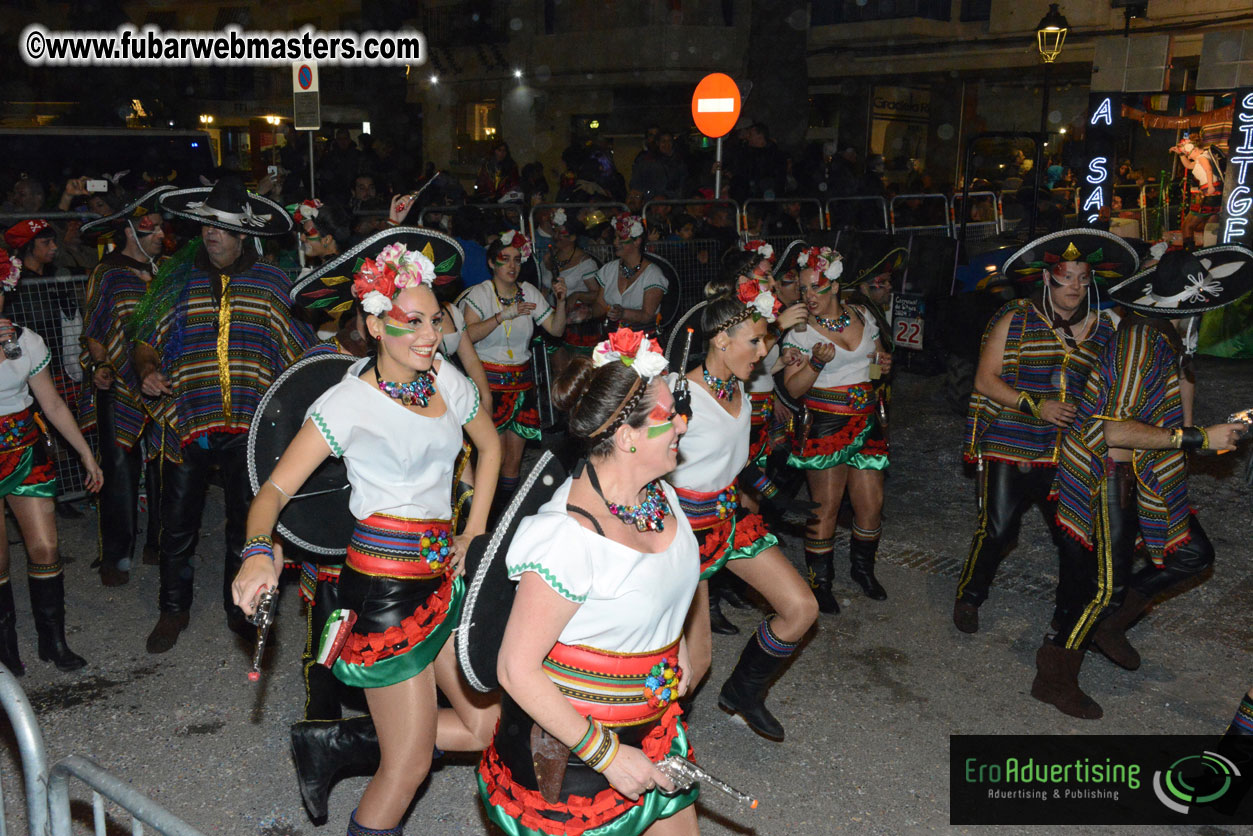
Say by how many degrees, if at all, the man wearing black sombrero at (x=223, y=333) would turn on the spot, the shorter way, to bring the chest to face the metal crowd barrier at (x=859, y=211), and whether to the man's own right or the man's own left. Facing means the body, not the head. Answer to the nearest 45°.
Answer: approximately 135° to the man's own left

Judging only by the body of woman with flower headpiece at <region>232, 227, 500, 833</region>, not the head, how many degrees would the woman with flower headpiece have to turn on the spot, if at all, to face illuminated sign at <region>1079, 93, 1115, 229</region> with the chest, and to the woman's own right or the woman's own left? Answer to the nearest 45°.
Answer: approximately 90° to the woman's own left

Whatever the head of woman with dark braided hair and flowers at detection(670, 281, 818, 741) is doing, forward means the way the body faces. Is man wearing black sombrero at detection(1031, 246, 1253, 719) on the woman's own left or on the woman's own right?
on the woman's own left

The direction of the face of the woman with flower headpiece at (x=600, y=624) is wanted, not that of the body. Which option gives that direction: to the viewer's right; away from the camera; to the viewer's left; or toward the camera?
to the viewer's right

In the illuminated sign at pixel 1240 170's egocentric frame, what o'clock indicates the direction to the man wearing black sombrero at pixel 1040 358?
The man wearing black sombrero is roughly at 12 o'clock from the illuminated sign.
